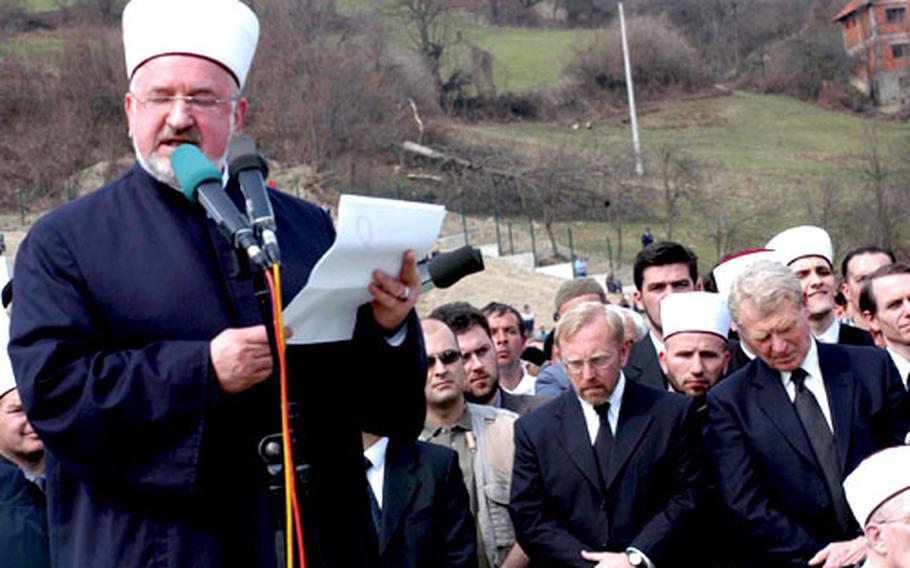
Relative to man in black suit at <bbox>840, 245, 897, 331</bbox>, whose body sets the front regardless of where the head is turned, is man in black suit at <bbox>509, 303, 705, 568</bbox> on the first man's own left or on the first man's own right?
on the first man's own right

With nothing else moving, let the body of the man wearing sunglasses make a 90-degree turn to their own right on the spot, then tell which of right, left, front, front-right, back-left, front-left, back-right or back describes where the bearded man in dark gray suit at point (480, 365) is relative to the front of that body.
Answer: right

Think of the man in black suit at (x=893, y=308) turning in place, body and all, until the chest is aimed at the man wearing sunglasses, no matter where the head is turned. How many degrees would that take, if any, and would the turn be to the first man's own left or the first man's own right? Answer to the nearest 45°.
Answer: approximately 90° to the first man's own right

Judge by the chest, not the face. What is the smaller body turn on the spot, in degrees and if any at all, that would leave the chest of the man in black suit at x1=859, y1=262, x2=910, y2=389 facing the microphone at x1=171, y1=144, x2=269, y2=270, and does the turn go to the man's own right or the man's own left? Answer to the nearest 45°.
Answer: approximately 45° to the man's own right

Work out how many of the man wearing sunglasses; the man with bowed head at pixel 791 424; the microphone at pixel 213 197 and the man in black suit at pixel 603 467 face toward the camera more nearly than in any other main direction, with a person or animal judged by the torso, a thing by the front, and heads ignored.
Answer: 3

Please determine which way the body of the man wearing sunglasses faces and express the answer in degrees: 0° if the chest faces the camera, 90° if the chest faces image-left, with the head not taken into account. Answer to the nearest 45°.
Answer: approximately 0°

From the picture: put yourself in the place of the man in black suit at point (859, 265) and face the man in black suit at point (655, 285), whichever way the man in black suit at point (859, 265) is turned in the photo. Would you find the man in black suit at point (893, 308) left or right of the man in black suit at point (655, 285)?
left

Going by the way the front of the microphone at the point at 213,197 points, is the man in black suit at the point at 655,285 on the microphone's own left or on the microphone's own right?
on the microphone's own right
